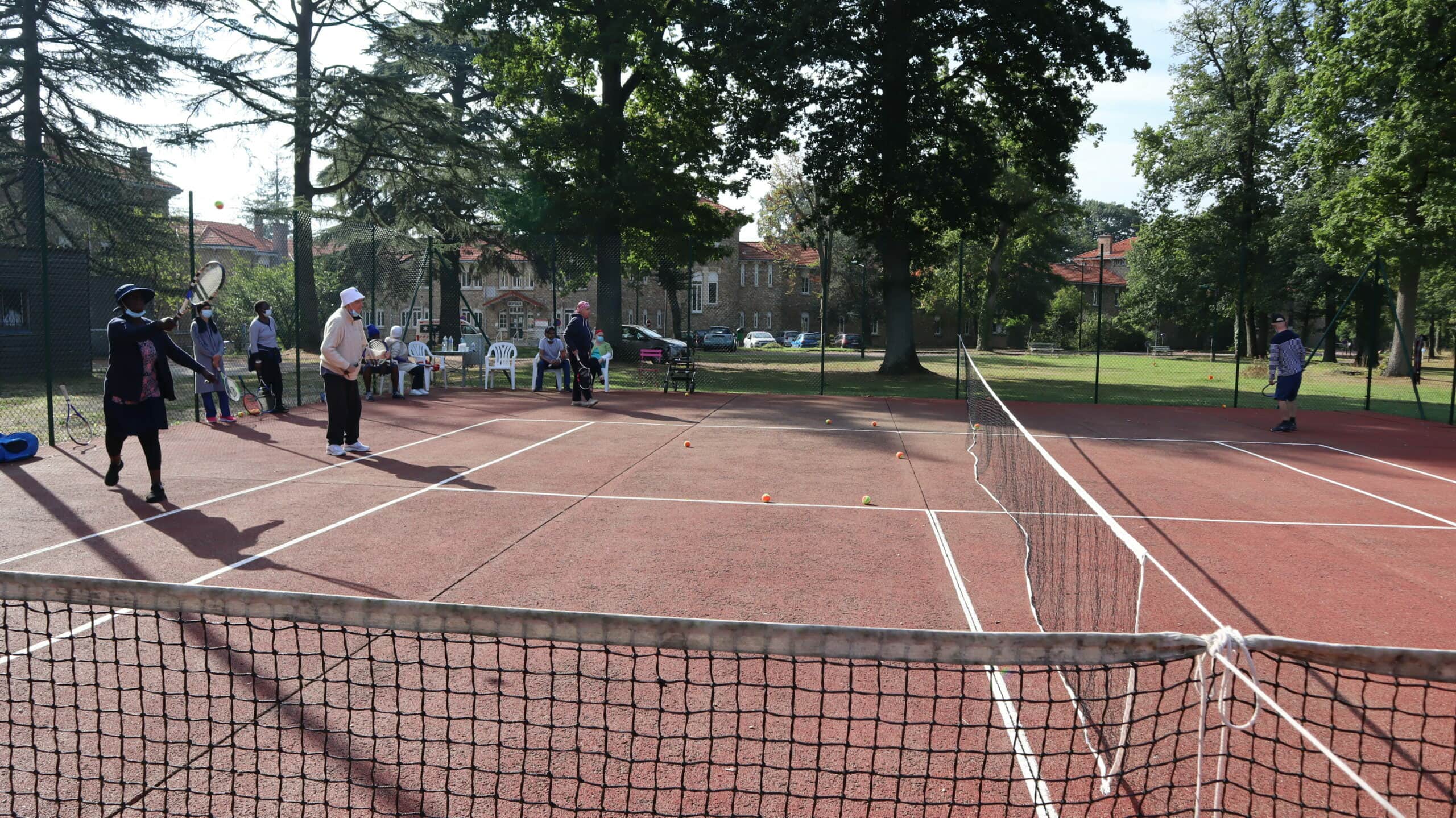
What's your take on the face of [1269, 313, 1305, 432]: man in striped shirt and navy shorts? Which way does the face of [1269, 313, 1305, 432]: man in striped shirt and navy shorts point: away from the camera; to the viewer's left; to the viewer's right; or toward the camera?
to the viewer's left

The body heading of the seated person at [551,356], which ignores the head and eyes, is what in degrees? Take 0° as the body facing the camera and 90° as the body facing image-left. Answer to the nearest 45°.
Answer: approximately 0°

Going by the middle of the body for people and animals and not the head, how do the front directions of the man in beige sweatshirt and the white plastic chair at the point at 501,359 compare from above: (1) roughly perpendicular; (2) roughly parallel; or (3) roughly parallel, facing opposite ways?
roughly perpendicular

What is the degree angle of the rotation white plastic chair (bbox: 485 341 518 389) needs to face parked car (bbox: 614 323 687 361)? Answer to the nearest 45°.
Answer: approximately 180°

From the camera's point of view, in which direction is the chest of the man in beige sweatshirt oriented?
to the viewer's right

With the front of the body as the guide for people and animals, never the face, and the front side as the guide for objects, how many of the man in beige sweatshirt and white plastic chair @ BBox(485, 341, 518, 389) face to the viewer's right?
1

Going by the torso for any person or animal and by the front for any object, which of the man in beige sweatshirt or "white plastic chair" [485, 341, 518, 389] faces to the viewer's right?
the man in beige sweatshirt

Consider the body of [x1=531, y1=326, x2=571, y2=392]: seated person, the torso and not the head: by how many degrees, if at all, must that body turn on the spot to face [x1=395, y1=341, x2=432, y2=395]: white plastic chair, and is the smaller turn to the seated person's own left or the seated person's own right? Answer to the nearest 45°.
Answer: approximately 90° to the seated person's own right
